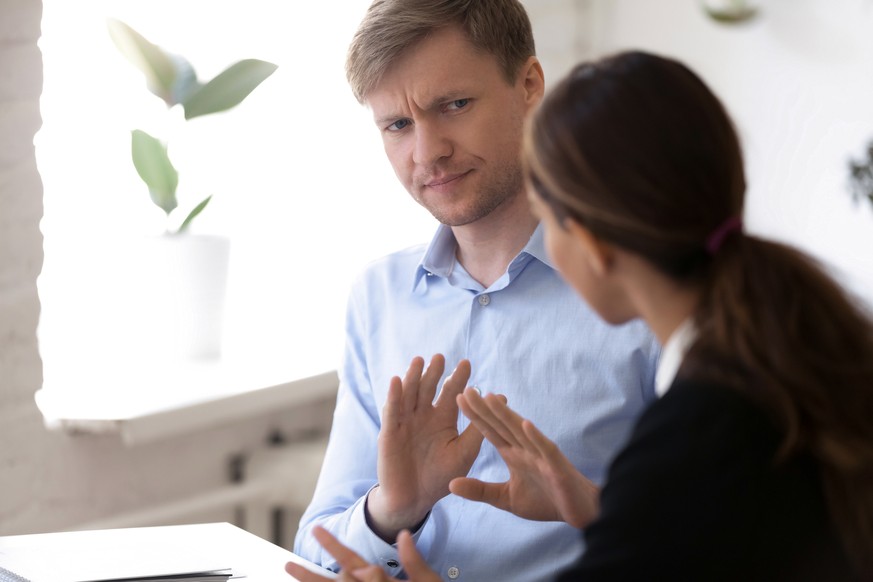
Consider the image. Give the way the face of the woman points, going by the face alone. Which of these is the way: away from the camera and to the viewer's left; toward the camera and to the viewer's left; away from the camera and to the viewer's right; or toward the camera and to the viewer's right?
away from the camera and to the viewer's left

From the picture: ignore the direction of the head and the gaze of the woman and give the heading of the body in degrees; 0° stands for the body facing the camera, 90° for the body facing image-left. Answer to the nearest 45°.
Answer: approximately 135°

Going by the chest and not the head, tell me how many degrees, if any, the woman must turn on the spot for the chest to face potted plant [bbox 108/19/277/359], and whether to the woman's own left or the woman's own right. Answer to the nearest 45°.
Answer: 0° — they already face it

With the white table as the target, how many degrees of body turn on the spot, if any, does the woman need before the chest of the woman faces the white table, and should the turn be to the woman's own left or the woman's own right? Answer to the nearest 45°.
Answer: approximately 45° to the woman's own left

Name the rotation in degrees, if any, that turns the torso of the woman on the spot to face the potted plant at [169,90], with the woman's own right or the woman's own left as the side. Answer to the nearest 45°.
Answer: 0° — they already face it
